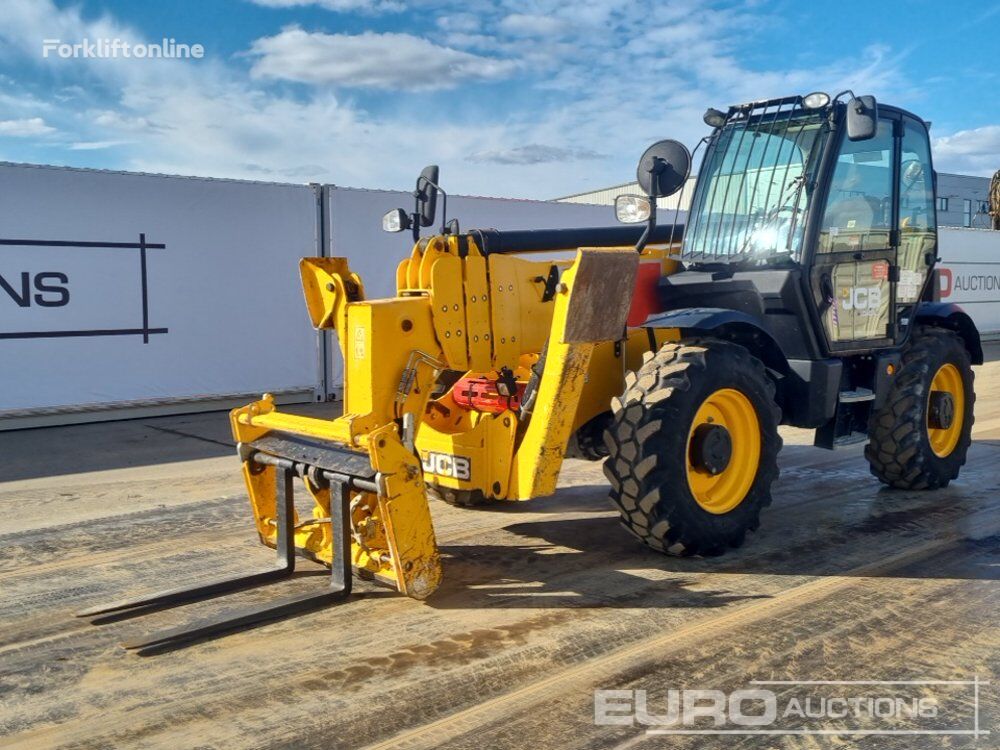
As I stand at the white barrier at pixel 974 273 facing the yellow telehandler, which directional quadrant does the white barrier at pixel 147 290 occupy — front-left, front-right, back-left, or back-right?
front-right

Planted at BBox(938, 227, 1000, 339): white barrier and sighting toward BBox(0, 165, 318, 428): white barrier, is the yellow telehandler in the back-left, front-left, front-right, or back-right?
front-left

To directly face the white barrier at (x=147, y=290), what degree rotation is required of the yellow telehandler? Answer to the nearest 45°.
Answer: approximately 90° to its right

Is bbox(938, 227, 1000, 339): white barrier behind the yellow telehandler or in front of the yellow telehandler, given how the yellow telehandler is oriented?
behind
